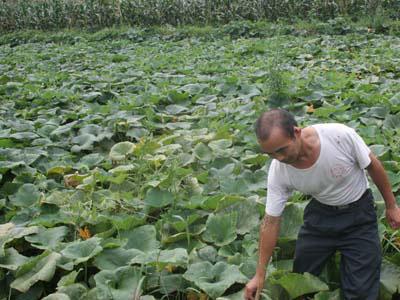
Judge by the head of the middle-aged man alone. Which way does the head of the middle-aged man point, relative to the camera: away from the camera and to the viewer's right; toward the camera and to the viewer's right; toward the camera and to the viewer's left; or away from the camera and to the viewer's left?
toward the camera and to the viewer's left

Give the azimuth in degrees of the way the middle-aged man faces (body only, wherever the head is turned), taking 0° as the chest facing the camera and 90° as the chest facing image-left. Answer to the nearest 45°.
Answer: approximately 45°
